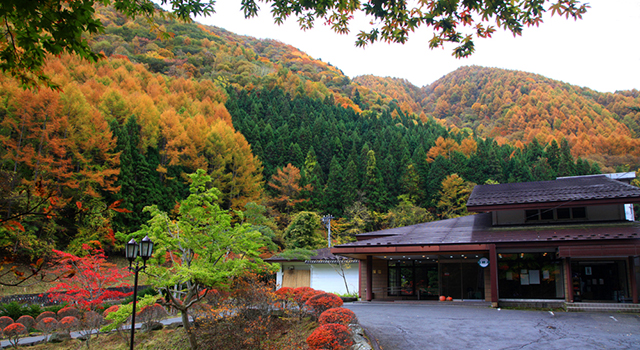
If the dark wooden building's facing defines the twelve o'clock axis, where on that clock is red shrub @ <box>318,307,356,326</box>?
The red shrub is roughly at 1 o'clock from the dark wooden building.

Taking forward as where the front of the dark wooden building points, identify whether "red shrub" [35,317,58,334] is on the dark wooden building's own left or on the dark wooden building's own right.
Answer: on the dark wooden building's own right

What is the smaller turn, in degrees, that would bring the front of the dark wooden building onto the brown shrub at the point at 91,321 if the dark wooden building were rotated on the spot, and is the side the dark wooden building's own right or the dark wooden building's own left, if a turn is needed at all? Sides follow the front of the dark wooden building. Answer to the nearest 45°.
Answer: approximately 45° to the dark wooden building's own right

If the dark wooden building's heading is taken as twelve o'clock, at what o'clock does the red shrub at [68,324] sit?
The red shrub is roughly at 2 o'clock from the dark wooden building.

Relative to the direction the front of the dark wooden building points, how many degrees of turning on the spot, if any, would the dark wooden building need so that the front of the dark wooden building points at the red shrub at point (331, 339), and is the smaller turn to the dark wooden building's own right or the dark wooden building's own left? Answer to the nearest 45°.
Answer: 0° — it already faces it

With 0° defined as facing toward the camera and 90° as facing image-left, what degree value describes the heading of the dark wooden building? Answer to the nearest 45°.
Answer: approximately 0°

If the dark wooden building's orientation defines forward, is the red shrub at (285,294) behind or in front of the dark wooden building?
in front

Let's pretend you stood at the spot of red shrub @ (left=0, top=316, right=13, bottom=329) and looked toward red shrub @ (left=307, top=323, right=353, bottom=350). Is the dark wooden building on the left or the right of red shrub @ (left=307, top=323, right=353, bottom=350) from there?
left

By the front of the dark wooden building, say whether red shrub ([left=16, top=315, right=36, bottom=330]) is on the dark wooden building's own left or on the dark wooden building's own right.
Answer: on the dark wooden building's own right

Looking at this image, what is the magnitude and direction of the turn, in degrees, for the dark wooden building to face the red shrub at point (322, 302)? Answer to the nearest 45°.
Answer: approximately 45° to its right
